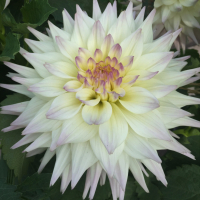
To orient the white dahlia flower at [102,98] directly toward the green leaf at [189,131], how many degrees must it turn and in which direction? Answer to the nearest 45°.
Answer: approximately 135° to its left

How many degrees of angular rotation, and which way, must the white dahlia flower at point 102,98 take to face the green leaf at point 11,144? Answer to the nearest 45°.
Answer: approximately 90° to its right

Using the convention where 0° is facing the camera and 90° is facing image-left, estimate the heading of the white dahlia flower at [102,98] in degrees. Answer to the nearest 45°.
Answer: approximately 0°
